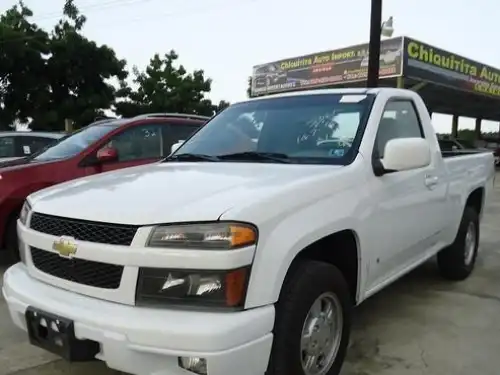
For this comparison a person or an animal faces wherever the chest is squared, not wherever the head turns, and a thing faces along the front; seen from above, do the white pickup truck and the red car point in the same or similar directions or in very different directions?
same or similar directions

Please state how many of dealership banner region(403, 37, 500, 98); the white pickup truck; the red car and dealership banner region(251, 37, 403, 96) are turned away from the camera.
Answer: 0

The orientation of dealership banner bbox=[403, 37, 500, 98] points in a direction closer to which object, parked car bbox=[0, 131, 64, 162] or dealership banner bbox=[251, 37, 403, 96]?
the parked car

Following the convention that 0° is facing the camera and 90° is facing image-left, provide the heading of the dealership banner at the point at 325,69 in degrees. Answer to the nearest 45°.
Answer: approximately 45°

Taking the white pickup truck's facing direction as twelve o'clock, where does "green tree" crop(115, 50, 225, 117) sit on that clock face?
The green tree is roughly at 4 o'clock from the white pickup truck.

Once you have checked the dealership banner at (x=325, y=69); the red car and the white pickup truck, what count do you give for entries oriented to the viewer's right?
0

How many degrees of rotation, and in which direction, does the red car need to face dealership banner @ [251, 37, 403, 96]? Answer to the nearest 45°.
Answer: approximately 180°

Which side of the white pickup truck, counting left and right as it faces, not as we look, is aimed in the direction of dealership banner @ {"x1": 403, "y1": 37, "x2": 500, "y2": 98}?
back

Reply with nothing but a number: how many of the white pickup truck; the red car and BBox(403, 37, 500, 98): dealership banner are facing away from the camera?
0

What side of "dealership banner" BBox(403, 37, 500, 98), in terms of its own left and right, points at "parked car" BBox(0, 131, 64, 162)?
right

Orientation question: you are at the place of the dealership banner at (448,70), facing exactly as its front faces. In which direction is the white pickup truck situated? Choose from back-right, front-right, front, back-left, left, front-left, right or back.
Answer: front-right

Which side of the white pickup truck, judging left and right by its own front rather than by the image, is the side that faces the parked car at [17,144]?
right

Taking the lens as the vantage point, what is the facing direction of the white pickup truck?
facing the viewer and to the left of the viewer

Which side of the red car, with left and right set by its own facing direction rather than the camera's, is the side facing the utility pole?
back

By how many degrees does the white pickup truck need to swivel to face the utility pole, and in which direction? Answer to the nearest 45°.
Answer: approximately 135° to its right
